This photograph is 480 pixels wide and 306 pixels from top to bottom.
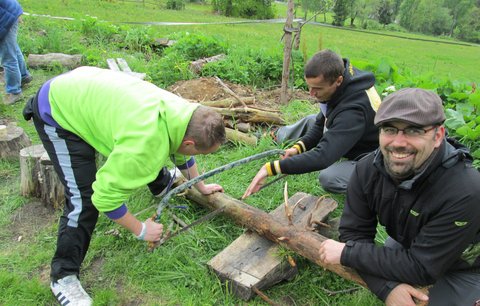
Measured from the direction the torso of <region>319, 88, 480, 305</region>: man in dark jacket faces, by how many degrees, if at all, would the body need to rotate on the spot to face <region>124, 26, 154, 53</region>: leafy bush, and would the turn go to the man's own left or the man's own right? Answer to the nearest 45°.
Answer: approximately 90° to the man's own right

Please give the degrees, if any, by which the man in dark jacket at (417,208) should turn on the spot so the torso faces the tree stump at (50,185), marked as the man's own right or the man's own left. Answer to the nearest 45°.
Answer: approximately 45° to the man's own right

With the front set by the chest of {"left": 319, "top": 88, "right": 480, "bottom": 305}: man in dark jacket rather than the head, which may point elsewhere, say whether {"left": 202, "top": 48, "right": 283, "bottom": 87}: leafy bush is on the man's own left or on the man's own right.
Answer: on the man's own right

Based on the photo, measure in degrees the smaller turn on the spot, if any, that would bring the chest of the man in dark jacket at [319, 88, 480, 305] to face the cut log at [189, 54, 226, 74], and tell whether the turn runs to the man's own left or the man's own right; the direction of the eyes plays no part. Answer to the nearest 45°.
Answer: approximately 90° to the man's own right

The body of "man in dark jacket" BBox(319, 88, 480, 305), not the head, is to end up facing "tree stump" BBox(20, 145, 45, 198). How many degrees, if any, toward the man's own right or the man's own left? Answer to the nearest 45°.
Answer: approximately 45° to the man's own right

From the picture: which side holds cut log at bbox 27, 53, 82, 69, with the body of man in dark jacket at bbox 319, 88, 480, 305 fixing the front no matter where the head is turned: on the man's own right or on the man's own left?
on the man's own right

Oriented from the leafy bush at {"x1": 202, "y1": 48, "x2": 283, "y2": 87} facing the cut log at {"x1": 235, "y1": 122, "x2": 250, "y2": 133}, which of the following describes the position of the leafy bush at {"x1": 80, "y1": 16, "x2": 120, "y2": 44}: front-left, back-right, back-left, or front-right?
back-right

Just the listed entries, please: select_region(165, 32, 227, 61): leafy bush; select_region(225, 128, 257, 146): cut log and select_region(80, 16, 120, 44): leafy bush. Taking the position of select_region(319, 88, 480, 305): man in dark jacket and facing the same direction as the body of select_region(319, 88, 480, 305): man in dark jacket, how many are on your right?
3

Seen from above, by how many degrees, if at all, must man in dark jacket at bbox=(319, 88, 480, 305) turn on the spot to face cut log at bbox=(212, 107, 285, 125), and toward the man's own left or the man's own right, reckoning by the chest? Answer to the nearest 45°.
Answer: approximately 90° to the man's own right

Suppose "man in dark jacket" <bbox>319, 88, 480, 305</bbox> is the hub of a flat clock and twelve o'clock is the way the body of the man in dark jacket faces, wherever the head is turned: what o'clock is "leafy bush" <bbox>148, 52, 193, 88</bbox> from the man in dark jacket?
The leafy bush is roughly at 3 o'clock from the man in dark jacket.

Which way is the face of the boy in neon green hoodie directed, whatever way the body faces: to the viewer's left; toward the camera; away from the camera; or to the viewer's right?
to the viewer's right

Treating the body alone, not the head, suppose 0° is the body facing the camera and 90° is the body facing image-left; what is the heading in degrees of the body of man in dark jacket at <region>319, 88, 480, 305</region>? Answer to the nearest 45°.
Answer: approximately 45°

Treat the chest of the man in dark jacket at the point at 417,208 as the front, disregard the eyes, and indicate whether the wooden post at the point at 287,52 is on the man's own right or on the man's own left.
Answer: on the man's own right

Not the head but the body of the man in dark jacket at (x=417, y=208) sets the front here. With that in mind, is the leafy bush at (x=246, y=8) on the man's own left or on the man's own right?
on the man's own right

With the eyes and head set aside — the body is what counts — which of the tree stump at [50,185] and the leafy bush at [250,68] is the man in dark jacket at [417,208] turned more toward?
the tree stump

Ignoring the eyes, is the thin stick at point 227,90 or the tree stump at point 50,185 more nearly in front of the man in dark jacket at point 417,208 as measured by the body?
the tree stump
